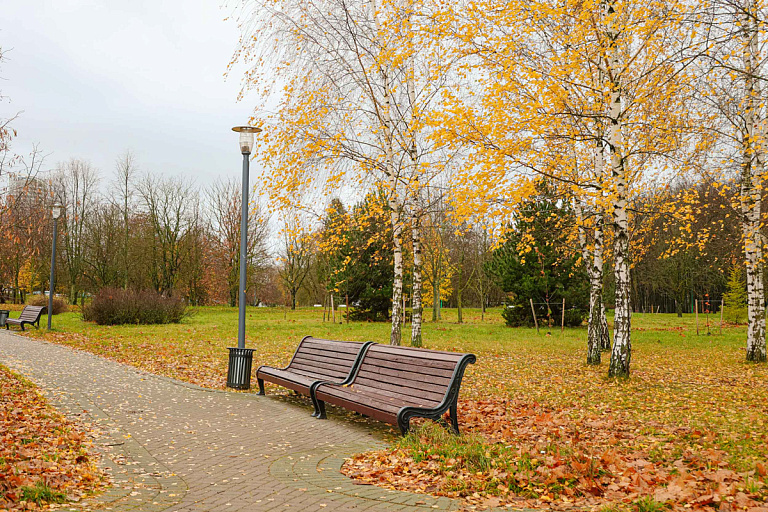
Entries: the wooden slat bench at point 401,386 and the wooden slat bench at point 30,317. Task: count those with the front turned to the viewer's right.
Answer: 0

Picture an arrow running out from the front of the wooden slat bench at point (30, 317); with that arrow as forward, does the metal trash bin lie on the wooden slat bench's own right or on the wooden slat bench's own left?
on the wooden slat bench's own left

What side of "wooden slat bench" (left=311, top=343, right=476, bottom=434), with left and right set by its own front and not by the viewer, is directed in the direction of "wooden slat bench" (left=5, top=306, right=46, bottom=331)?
right

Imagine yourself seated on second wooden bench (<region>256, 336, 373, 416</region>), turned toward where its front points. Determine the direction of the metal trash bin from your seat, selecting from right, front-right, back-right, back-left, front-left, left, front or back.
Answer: right

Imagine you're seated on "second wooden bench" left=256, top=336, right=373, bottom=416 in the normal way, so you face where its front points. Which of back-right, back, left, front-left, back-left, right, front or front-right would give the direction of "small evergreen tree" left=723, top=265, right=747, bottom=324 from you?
back

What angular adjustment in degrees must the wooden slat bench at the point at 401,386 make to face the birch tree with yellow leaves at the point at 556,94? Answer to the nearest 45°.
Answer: approximately 180°
